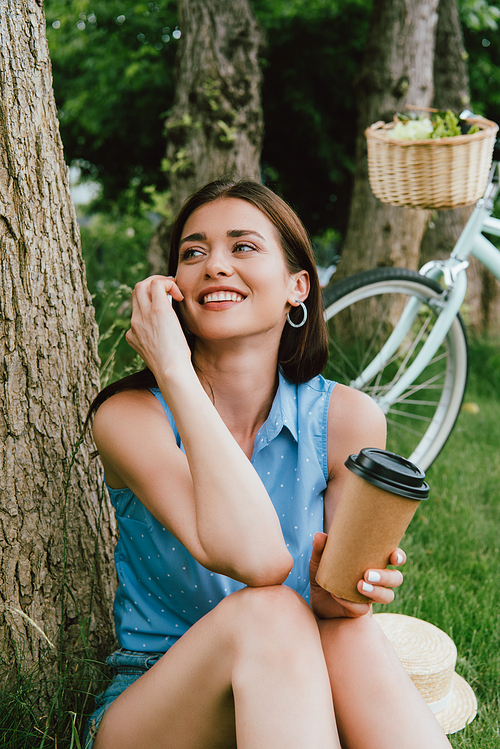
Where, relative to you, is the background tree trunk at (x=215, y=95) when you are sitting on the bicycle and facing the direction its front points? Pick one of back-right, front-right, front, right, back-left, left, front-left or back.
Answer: right

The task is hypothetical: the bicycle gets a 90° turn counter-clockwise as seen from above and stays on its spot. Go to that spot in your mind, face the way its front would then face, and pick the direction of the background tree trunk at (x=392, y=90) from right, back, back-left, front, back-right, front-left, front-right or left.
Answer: back-left

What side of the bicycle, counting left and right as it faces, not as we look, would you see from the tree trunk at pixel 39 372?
front

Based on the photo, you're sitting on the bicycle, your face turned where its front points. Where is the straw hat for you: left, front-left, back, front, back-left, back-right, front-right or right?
front-left

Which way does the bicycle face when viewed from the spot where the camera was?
facing the viewer and to the left of the viewer

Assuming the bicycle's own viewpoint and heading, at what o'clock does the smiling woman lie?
The smiling woman is roughly at 11 o'clock from the bicycle.
